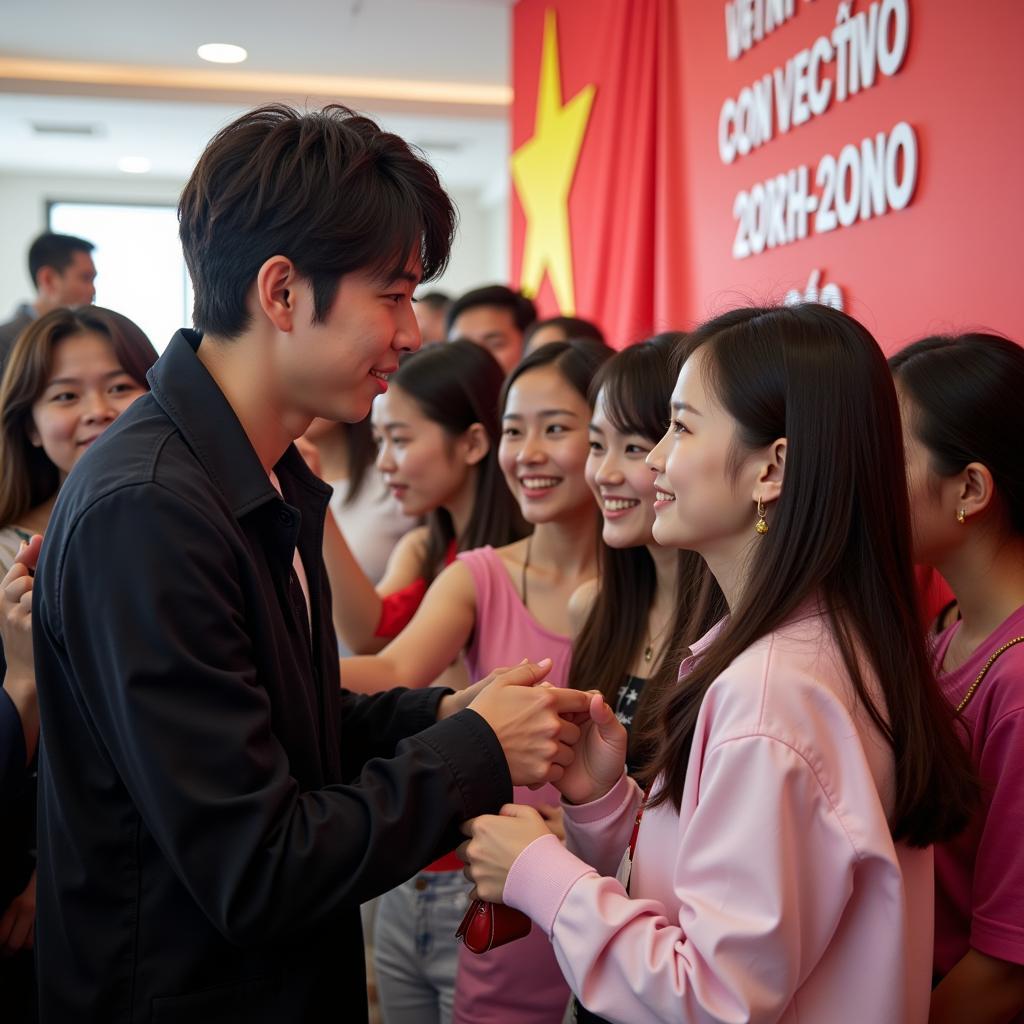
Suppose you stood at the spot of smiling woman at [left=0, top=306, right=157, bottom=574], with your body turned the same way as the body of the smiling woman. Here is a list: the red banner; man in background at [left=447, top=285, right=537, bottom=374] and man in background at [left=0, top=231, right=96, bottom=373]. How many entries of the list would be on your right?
0

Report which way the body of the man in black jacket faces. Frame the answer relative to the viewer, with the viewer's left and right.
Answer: facing to the right of the viewer

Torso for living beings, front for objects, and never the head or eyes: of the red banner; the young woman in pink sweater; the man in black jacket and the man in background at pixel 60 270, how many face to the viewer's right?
2

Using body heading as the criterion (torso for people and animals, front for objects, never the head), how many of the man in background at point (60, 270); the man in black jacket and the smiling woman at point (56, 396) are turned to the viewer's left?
0

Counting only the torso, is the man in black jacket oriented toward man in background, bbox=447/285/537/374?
no

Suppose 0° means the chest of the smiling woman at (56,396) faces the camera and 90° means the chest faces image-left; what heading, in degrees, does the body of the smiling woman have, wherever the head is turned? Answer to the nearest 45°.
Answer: approximately 315°

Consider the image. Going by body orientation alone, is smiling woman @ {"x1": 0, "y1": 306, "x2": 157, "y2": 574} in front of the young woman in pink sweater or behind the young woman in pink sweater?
in front

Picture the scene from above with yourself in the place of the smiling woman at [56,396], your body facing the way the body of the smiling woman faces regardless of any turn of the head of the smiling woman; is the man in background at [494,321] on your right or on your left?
on your left

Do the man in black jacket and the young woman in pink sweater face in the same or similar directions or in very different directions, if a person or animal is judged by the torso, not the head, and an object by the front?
very different directions

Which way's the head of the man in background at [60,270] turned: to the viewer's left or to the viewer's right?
to the viewer's right

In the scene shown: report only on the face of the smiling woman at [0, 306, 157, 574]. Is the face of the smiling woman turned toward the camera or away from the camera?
toward the camera

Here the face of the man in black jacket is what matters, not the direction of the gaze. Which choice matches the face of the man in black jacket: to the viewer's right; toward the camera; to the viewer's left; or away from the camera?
to the viewer's right

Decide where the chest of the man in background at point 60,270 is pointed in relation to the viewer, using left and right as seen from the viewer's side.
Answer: facing to the right of the viewer

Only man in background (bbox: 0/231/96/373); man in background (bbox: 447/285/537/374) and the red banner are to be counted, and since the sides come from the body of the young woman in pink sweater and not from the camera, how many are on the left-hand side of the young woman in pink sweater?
0

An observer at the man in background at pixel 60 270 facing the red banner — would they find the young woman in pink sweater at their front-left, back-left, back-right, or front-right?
front-right

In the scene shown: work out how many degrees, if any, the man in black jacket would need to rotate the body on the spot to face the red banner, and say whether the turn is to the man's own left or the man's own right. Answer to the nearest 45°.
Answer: approximately 45° to the man's own left
